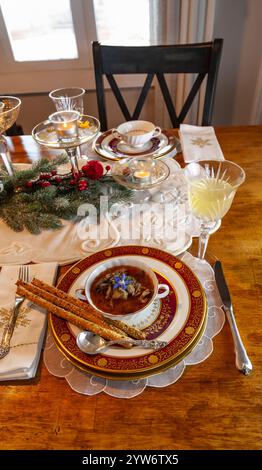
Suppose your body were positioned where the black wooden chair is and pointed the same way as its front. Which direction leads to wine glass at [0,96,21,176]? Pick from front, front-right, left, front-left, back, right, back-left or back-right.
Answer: front-right

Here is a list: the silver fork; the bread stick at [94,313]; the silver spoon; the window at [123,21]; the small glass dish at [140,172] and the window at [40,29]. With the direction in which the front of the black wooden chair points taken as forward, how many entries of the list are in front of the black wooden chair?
4

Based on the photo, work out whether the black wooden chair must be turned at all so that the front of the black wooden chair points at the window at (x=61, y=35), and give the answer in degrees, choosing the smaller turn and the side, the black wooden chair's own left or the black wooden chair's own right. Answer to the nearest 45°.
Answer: approximately 135° to the black wooden chair's own right

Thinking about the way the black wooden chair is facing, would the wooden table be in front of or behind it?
in front

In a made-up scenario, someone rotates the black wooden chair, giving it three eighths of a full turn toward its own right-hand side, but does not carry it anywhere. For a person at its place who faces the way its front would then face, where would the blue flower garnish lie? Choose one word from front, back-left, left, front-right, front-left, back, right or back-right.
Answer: back-left

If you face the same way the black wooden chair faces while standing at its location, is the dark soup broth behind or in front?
in front

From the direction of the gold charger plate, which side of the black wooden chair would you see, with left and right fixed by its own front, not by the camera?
front

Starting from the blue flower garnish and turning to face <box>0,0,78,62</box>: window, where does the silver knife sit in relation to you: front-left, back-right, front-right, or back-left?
back-right

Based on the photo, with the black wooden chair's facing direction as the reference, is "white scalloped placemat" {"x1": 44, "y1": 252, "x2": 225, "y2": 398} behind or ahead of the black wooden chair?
ahead

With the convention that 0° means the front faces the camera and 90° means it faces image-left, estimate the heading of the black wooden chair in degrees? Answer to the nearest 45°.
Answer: approximately 0°

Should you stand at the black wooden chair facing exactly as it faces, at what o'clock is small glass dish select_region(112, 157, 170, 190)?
The small glass dish is roughly at 12 o'clock from the black wooden chair.

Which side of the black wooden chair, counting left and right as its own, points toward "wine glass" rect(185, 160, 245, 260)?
front

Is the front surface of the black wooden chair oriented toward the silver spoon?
yes

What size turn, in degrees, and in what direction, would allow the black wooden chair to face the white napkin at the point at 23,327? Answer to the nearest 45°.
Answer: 0° — it already faces it

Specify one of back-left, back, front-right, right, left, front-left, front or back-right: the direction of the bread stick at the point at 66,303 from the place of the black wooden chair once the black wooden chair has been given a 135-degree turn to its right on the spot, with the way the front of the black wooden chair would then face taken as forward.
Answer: back-left
